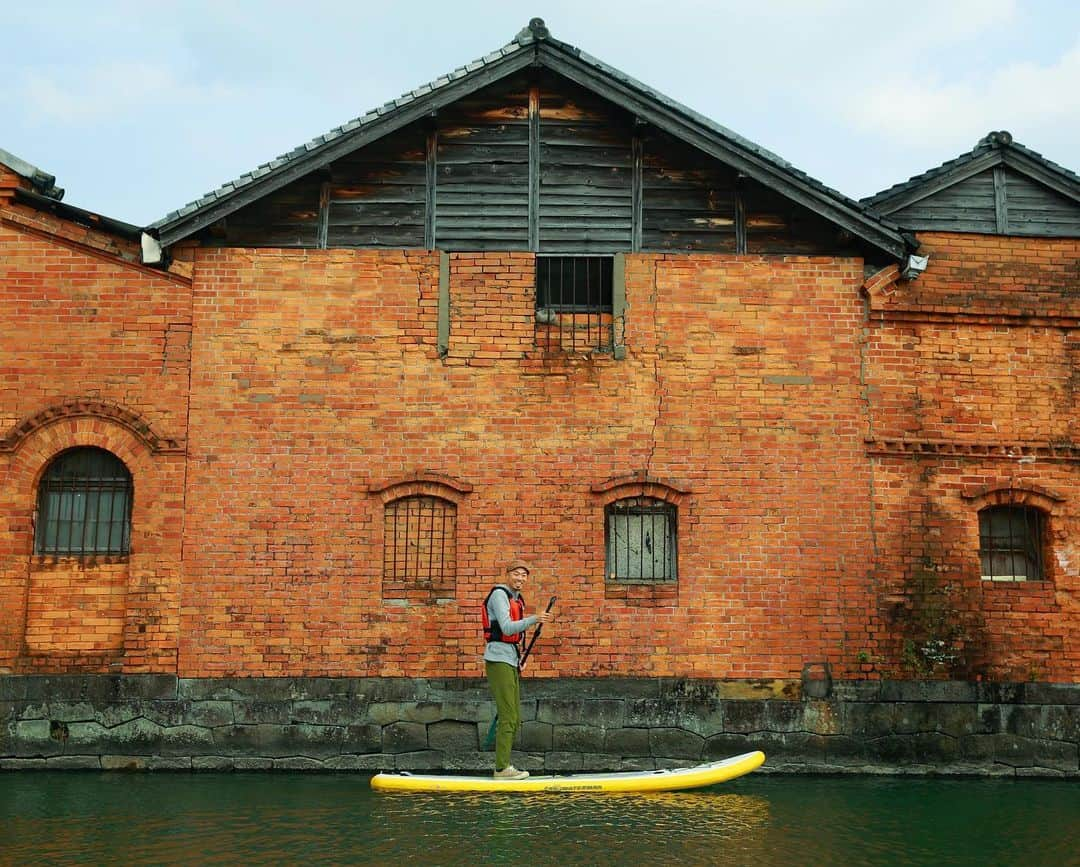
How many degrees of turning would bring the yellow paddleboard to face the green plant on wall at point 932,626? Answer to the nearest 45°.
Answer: approximately 45° to its left

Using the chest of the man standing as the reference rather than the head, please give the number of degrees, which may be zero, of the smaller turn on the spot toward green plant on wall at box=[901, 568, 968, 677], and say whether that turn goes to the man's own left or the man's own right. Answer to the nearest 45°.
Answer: approximately 45° to the man's own left

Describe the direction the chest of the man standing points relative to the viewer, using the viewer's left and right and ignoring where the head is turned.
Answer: facing to the right of the viewer

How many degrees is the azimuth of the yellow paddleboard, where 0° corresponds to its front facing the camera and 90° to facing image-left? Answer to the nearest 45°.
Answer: approximately 270°
